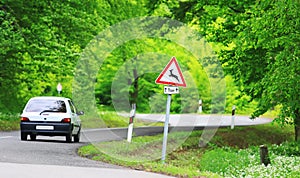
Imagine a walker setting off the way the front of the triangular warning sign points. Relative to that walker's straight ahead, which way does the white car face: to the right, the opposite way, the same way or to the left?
the opposite way

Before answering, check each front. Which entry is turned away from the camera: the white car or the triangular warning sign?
the white car

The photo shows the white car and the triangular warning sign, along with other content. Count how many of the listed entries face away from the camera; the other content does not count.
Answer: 1

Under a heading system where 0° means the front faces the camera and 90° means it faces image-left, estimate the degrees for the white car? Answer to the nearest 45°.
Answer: approximately 180°

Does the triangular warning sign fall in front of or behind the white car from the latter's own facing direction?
behind

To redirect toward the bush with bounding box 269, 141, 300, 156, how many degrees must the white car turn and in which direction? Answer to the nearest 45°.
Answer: approximately 90° to its right

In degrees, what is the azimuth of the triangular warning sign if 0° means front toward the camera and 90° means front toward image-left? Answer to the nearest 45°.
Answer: approximately 0°

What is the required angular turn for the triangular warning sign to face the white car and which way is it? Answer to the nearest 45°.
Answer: approximately 135° to its right
